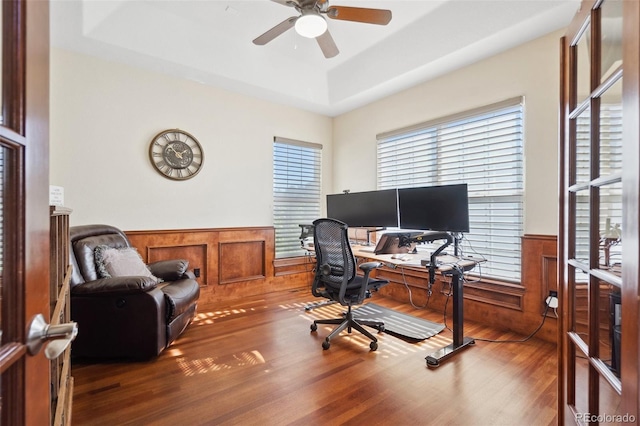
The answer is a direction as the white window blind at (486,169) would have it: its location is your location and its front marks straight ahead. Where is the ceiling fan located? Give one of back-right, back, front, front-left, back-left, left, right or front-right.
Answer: front

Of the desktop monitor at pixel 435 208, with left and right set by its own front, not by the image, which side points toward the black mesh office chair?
front

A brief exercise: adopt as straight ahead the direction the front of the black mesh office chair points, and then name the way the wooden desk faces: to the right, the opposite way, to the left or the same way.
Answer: the opposite way

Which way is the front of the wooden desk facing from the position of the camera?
facing the viewer and to the left of the viewer

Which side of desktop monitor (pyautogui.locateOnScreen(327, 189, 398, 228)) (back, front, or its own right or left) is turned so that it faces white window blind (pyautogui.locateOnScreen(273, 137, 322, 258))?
right

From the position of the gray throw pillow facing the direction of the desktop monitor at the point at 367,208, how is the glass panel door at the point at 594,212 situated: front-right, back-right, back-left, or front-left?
front-right

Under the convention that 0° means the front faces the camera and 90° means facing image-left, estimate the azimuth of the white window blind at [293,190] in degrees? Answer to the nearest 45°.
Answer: approximately 315°

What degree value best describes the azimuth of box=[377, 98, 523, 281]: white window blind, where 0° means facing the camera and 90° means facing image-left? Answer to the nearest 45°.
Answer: approximately 45°

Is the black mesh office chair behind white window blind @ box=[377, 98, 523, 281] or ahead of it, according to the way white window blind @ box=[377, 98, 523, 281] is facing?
ahead

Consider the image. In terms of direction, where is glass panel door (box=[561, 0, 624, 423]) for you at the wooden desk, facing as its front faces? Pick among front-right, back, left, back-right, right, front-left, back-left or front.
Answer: front-left

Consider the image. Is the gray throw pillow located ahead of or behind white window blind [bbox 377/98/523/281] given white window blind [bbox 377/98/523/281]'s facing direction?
ahead
